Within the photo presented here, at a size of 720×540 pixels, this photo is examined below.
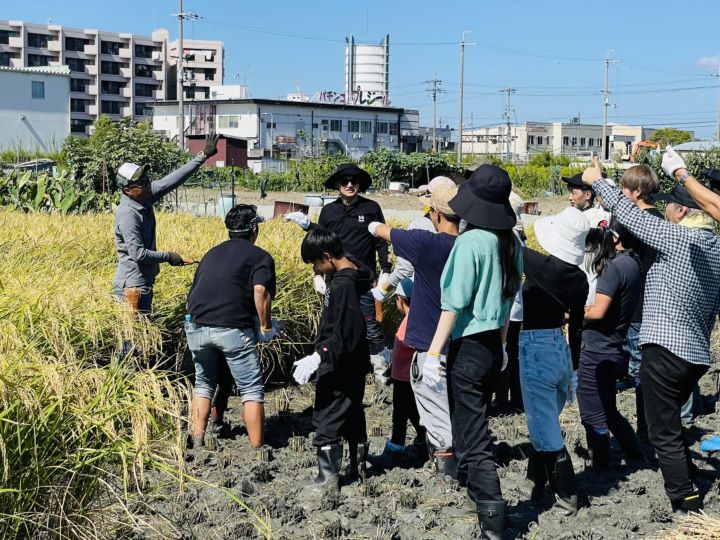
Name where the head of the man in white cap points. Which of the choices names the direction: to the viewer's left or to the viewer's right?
to the viewer's right

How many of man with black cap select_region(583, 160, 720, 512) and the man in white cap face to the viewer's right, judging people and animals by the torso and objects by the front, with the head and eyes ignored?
1

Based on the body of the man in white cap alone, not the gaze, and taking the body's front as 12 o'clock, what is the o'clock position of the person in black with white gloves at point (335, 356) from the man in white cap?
The person in black with white gloves is roughly at 2 o'clock from the man in white cap.

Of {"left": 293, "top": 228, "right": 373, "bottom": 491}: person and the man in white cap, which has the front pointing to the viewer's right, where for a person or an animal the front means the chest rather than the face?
the man in white cap

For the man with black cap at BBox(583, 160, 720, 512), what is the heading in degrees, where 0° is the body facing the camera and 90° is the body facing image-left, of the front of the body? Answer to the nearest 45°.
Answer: approximately 135°

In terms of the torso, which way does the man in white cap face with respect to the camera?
to the viewer's right

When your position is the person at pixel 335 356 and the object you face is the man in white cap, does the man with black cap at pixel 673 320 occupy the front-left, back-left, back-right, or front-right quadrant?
back-right

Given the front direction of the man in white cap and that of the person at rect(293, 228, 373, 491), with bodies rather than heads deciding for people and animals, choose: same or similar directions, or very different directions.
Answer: very different directions

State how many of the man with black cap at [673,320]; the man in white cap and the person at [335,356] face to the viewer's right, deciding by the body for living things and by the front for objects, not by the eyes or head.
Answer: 1

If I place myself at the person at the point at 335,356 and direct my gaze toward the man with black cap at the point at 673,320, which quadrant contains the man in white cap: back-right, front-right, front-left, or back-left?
back-left

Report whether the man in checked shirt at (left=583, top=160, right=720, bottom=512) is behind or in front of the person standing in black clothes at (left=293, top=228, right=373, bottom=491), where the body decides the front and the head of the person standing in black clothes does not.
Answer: behind
